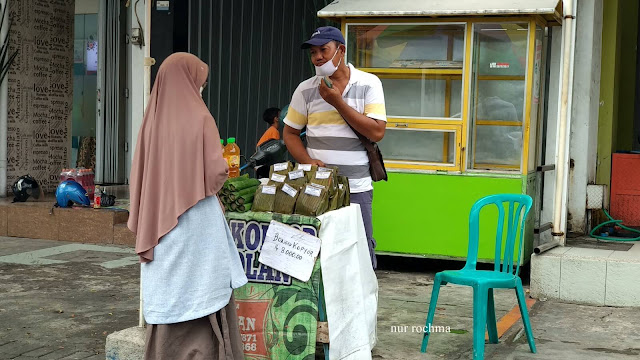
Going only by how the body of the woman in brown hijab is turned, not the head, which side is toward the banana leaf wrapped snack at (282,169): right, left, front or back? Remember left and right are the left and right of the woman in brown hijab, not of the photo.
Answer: front

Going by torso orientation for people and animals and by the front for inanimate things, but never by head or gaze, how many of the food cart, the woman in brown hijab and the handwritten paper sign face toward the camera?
2

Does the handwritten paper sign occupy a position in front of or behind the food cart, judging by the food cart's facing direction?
in front

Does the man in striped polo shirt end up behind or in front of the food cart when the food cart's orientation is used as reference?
in front

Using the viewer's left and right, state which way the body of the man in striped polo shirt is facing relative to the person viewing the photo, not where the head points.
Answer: facing the viewer and to the left of the viewer

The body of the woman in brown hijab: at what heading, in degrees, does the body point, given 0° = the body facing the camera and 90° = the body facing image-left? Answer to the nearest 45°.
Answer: approximately 225°

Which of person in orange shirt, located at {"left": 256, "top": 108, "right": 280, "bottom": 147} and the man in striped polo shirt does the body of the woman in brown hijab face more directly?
the man in striped polo shirt

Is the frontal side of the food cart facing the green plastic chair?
yes

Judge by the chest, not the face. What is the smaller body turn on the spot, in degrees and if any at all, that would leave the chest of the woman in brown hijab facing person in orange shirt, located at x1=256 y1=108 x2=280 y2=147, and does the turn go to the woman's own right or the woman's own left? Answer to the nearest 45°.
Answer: approximately 45° to the woman's own left

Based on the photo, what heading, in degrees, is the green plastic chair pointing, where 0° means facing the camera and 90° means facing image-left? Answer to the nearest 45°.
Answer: approximately 45°

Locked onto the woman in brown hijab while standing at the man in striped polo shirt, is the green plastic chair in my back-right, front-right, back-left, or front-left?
back-left

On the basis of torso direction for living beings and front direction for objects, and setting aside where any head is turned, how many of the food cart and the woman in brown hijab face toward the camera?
1
